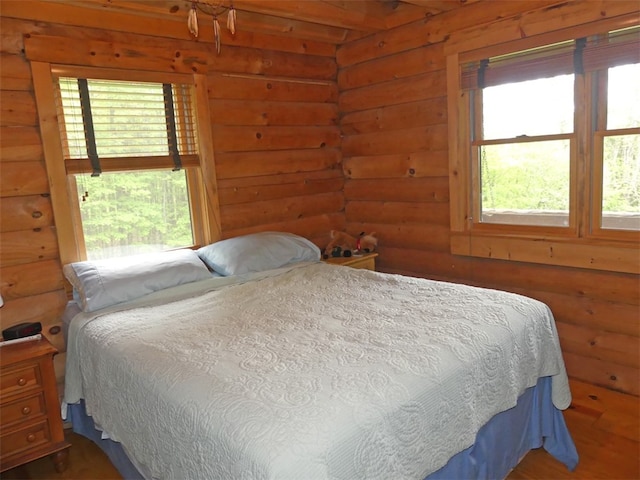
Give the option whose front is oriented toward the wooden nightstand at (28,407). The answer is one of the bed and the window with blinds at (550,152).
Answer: the window with blinds

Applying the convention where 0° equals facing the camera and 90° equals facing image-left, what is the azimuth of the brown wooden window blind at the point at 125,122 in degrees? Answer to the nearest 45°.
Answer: approximately 315°

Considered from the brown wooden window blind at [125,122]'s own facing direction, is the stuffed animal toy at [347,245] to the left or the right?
on its left

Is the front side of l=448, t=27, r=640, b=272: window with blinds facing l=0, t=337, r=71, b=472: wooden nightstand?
yes

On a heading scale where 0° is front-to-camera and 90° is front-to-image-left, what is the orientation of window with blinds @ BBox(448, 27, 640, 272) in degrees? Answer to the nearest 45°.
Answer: approximately 45°
